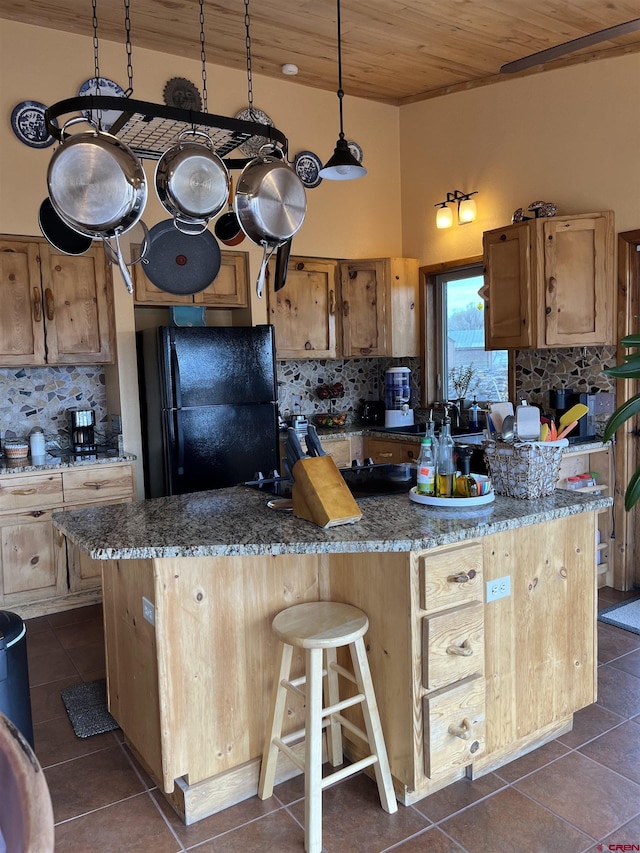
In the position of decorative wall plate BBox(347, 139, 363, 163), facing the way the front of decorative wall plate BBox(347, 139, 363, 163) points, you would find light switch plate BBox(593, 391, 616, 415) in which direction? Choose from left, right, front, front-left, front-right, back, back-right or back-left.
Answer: front-left

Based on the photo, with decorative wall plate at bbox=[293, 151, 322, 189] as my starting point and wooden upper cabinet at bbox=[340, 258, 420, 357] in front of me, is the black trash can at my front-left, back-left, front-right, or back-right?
back-right

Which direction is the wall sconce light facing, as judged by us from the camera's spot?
facing the viewer and to the left of the viewer

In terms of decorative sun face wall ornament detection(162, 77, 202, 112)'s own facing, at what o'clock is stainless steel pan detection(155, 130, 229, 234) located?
The stainless steel pan is roughly at 12 o'clock from the decorative sun face wall ornament.

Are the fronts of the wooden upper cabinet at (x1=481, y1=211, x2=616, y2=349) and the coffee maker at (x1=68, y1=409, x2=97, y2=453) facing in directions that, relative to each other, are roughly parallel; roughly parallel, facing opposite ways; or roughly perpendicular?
roughly perpendicular

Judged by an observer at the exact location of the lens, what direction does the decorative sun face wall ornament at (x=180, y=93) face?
facing the viewer

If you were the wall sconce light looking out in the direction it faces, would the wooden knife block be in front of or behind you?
in front

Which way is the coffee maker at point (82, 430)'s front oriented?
toward the camera

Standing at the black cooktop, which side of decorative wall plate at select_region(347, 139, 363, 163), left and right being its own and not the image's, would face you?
front

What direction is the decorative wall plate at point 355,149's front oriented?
toward the camera
